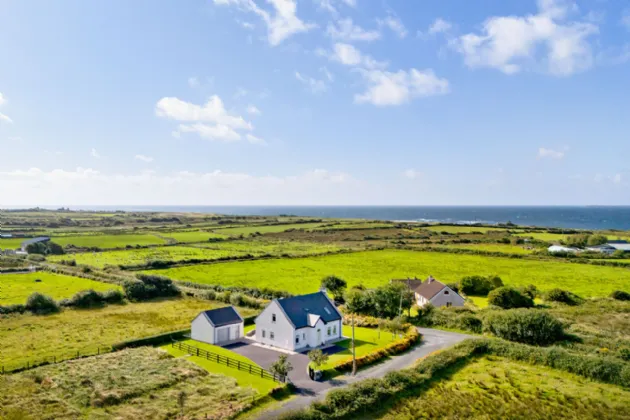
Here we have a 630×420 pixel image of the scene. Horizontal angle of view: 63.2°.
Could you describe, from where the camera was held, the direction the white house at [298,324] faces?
facing the viewer and to the right of the viewer

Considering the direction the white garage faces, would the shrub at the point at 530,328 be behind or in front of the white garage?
in front

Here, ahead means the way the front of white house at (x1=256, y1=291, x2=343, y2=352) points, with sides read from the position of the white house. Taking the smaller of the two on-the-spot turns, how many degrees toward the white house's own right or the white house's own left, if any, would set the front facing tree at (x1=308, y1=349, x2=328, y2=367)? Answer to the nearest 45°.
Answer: approximately 45° to the white house's own right

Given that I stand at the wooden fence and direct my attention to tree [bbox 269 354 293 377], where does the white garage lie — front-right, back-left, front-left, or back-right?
back-left

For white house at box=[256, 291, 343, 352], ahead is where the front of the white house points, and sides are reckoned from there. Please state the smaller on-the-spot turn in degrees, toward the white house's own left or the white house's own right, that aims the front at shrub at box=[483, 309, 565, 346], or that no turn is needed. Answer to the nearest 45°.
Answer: approximately 45° to the white house's own left

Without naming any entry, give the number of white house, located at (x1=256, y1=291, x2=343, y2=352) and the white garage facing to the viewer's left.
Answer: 0

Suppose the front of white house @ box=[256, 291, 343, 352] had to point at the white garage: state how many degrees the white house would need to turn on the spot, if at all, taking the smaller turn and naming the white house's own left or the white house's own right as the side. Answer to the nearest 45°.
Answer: approximately 135° to the white house's own right

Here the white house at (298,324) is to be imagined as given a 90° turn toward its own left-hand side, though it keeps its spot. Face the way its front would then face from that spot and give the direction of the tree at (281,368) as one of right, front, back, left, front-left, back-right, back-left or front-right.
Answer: back-right
